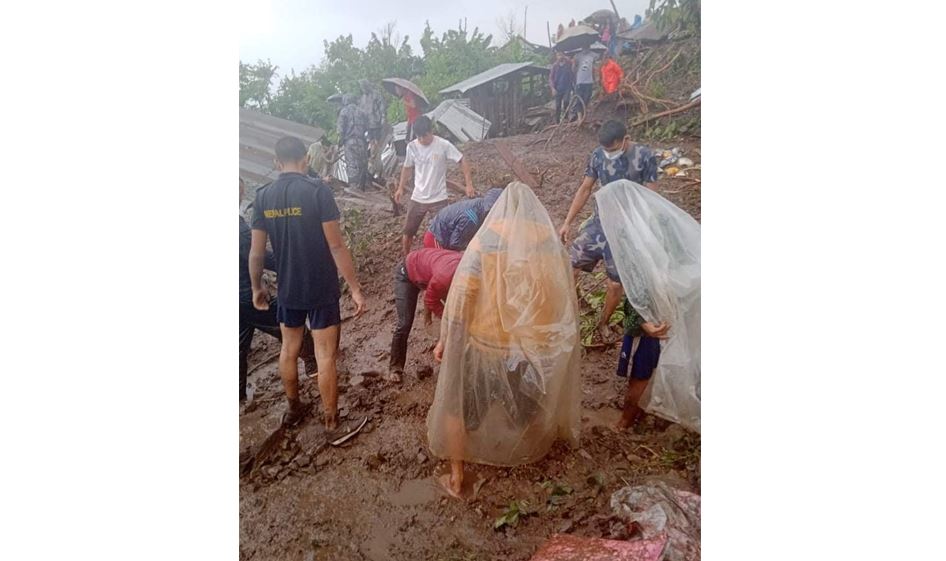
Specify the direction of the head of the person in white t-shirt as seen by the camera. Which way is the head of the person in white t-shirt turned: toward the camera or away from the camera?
toward the camera

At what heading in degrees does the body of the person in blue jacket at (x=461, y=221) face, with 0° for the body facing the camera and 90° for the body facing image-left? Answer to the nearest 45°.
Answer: approximately 270°

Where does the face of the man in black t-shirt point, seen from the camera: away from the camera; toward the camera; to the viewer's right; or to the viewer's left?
away from the camera

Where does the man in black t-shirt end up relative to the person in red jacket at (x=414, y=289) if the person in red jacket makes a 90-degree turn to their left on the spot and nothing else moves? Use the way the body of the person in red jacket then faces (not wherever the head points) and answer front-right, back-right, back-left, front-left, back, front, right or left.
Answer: left

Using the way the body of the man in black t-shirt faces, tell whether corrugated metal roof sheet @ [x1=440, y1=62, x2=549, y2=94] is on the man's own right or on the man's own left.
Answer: on the man's own right

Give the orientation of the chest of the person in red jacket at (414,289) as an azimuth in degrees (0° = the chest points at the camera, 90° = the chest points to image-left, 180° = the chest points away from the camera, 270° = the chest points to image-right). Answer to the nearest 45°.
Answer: approximately 270°

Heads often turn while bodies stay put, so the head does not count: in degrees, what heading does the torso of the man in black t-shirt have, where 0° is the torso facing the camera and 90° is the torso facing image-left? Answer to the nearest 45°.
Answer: approximately 225°
